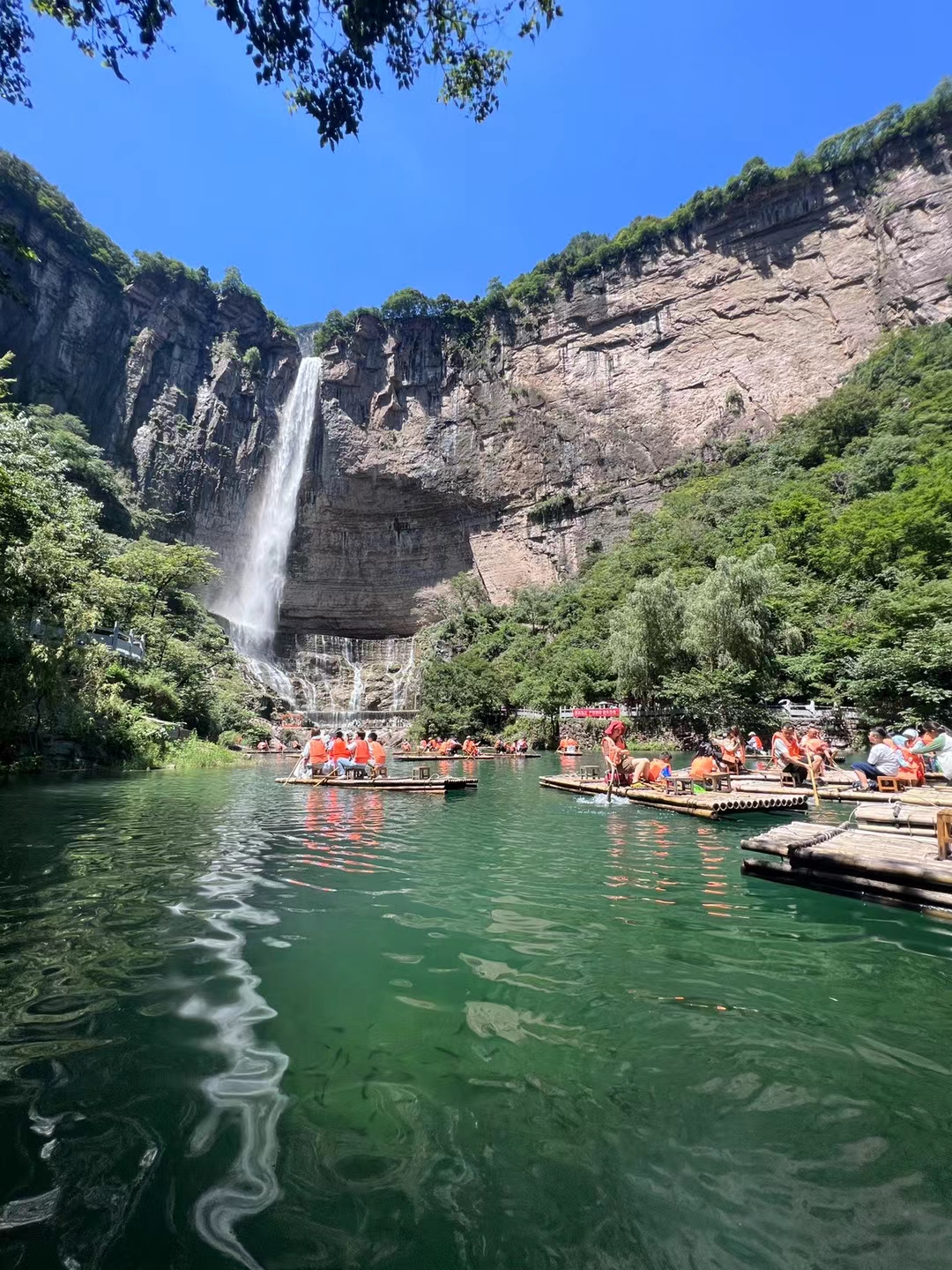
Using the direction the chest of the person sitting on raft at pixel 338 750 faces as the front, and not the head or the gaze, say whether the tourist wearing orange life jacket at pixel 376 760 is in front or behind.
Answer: behind

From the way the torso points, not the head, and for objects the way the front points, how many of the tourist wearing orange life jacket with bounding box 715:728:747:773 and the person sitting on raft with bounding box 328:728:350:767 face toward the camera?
1

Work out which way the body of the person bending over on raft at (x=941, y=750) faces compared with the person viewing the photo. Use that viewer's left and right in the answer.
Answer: facing to the left of the viewer

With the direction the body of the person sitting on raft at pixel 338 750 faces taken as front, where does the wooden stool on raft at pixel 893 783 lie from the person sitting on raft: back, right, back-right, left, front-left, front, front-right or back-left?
back-right

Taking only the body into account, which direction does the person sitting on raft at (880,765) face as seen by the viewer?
to the viewer's left

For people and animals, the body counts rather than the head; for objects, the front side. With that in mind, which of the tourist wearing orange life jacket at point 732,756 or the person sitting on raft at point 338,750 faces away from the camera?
the person sitting on raft

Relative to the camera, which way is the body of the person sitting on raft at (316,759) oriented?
away from the camera

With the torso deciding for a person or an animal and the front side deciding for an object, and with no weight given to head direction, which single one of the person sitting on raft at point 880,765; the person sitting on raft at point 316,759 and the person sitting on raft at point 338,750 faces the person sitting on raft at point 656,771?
the person sitting on raft at point 880,765

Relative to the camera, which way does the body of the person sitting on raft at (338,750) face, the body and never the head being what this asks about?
away from the camera
